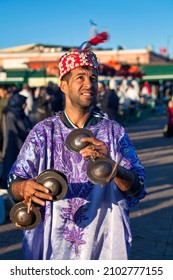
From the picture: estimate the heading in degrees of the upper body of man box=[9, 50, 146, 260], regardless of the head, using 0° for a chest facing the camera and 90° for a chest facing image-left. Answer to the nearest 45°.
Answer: approximately 0°

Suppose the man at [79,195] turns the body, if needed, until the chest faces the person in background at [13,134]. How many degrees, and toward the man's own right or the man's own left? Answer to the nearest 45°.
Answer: approximately 180°

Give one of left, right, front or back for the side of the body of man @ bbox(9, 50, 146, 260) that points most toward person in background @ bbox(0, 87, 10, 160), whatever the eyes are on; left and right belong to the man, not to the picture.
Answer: back
